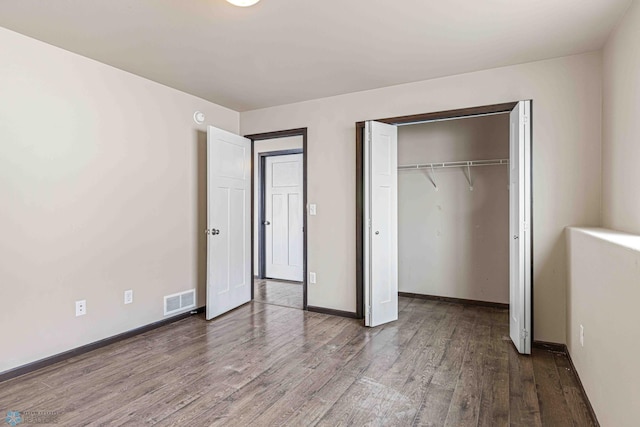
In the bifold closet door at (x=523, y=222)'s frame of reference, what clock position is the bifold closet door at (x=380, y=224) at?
the bifold closet door at (x=380, y=224) is roughly at 12 o'clock from the bifold closet door at (x=523, y=222).

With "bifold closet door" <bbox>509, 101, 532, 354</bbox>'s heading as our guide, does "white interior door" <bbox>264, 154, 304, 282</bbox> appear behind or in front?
in front

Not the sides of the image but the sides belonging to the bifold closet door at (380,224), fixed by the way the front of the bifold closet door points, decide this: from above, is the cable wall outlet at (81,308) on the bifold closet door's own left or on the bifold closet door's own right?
on the bifold closet door's own right

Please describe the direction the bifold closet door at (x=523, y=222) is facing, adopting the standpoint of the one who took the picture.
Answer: facing to the left of the viewer

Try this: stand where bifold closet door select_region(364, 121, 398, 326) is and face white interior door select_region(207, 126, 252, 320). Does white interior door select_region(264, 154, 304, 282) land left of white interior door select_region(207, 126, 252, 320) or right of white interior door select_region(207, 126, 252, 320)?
right

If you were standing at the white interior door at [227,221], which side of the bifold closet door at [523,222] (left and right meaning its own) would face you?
front
